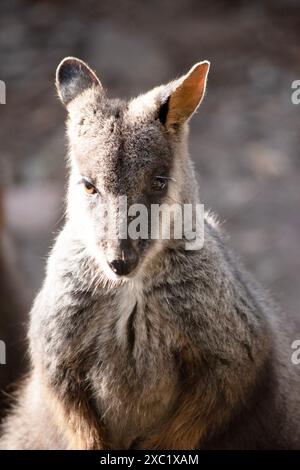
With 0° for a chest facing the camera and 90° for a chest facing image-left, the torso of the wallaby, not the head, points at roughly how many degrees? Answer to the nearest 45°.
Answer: approximately 0°
